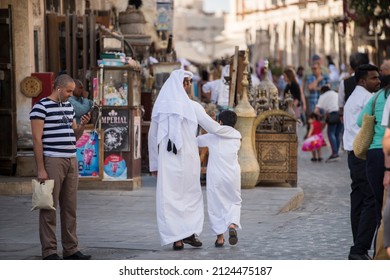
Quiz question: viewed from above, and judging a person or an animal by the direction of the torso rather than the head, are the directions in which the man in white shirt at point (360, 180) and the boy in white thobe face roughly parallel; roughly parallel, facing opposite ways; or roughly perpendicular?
roughly perpendicular

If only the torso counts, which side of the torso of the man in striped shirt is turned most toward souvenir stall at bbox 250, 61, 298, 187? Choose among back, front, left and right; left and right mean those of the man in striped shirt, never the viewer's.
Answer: left

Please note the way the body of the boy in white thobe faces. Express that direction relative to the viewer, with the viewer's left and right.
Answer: facing away from the viewer

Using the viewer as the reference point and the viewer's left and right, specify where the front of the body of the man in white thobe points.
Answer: facing away from the viewer and to the right of the viewer
